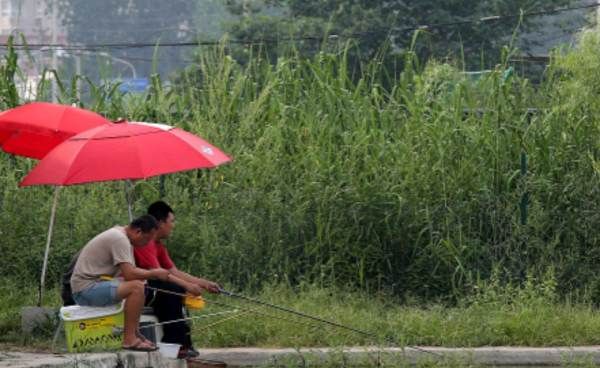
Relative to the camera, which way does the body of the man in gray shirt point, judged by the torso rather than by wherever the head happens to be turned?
to the viewer's right

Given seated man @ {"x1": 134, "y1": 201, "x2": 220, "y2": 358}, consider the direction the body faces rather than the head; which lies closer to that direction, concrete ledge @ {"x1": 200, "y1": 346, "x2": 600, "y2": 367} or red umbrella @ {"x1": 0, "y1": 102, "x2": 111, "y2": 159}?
the concrete ledge

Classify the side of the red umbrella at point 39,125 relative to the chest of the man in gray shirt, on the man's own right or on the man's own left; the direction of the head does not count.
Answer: on the man's own left

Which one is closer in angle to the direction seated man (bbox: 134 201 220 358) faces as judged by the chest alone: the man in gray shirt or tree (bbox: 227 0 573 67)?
the tree

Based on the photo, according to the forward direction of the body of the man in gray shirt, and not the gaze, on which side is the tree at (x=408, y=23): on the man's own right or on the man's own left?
on the man's own left

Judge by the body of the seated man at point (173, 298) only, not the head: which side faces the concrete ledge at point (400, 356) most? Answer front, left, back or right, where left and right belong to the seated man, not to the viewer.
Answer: front

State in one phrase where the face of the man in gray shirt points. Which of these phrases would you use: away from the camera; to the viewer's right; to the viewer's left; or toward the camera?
to the viewer's right

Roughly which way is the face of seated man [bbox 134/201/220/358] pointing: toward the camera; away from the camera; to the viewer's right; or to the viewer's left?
to the viewer's right

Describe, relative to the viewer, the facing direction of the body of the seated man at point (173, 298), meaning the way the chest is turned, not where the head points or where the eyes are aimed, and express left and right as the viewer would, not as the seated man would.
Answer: facing to the right of the viewer

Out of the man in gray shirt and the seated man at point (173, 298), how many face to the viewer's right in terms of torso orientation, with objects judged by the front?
2
